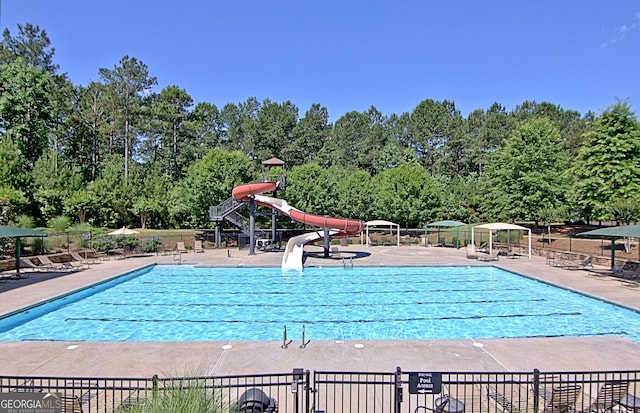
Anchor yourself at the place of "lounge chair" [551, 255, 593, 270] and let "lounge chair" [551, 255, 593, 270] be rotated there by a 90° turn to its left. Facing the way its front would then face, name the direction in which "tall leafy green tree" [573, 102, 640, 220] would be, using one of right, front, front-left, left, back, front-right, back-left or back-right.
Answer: back

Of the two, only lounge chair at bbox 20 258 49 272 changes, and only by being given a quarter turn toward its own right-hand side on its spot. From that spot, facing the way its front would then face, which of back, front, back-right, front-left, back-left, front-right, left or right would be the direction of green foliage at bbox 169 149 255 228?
back-left

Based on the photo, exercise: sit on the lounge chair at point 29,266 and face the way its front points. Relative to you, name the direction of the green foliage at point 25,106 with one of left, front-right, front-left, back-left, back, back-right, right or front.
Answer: left

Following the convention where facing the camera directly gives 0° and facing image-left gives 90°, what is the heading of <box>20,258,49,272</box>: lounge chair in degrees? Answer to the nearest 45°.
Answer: approximately 270°

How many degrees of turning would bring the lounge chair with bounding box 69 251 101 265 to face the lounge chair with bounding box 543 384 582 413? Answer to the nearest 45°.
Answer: approximately 90° to its right

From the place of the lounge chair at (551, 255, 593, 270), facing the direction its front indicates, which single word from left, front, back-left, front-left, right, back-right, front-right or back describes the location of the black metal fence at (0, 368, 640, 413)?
left

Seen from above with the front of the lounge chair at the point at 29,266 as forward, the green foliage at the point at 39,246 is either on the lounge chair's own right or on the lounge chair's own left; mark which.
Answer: on the lounge chair's own left

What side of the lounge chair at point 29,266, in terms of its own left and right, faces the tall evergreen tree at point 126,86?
left

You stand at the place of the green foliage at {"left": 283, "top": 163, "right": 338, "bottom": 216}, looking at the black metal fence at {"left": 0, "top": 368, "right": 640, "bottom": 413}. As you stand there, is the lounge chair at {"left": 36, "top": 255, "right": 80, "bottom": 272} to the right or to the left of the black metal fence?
right

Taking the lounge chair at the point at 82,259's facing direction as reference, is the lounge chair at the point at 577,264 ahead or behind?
ahead

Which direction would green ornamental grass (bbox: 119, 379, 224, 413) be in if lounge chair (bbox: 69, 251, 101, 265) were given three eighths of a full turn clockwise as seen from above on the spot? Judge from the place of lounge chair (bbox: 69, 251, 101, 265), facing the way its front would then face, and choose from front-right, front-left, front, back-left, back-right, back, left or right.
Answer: front-left

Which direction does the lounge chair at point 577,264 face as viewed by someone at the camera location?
facing to the left of the viewer

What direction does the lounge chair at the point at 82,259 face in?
to the viewer's right

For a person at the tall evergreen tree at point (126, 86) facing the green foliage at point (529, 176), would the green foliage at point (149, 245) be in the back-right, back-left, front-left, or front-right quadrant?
front-right

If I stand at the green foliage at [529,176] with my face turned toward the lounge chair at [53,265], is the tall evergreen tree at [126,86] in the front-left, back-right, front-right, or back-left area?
front-right

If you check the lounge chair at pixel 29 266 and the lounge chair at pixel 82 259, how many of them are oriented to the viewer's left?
0

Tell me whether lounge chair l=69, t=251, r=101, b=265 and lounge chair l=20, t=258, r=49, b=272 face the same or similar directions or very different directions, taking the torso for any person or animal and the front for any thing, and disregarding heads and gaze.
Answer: same or similar directions

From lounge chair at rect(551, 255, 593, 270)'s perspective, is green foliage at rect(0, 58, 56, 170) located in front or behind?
in front
